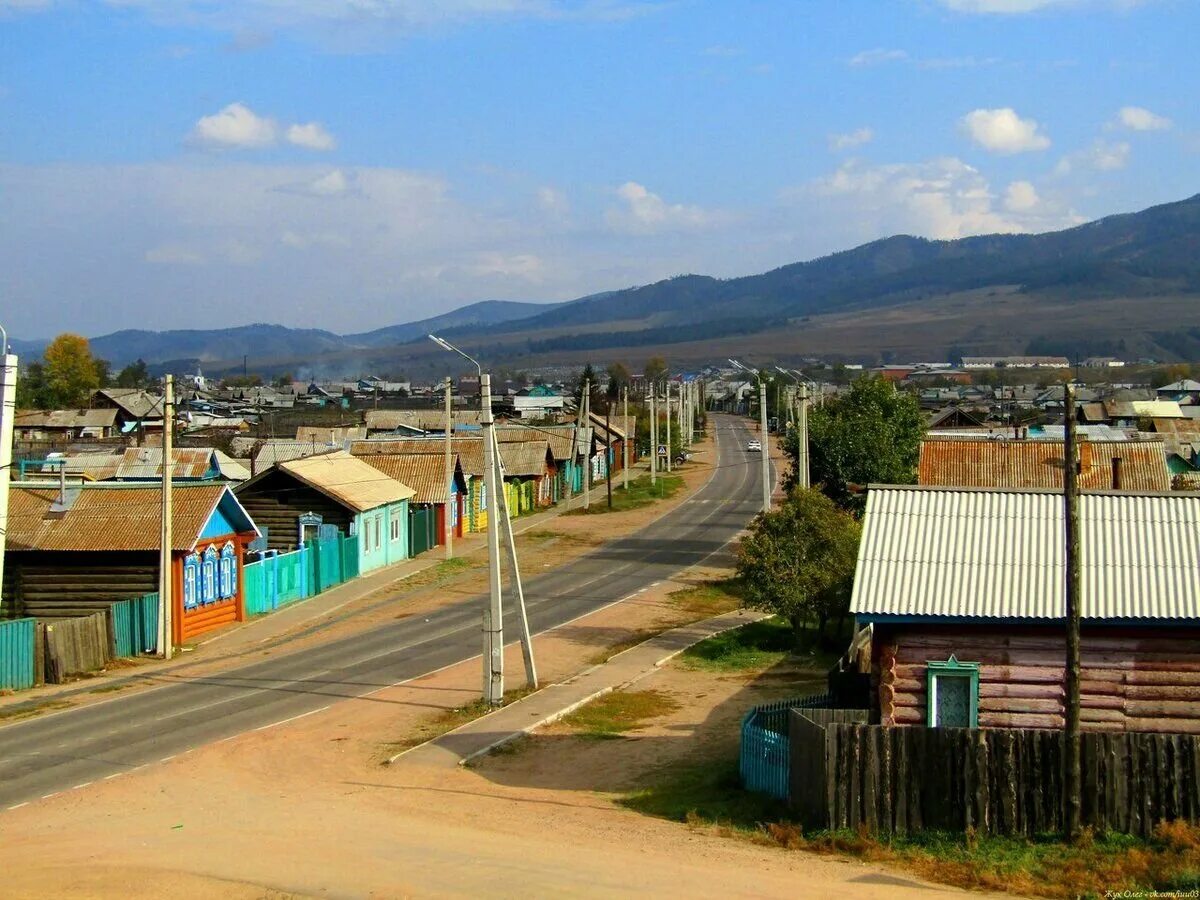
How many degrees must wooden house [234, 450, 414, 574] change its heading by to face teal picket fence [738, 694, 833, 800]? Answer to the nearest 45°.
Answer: approximately 45° to its right

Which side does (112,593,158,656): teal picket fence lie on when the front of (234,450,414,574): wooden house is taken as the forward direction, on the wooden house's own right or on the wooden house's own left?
on the wooden house's own right

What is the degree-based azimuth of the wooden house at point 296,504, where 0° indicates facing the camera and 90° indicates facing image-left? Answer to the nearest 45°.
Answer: approximately 315°

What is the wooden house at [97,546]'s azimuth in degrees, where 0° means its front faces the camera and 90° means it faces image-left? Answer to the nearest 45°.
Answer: approximately 315°

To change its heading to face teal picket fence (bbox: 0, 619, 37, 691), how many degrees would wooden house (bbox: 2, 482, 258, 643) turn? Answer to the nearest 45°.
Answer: approximately 45° to its right

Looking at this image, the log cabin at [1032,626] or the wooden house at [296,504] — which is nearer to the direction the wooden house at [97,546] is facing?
the log cabin
